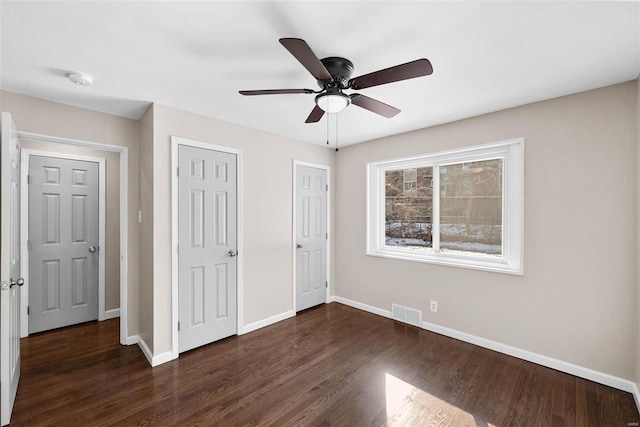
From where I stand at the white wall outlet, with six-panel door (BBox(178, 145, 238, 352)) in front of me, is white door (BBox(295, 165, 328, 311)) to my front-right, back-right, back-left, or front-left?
front-right

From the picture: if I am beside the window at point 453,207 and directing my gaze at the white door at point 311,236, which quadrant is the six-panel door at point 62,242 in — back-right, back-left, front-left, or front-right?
front-left

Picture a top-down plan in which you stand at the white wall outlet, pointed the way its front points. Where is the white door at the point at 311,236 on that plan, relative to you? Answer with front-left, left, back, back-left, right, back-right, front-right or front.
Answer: front-right

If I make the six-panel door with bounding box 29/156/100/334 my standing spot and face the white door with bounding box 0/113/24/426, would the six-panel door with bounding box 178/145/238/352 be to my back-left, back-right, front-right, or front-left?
front-left

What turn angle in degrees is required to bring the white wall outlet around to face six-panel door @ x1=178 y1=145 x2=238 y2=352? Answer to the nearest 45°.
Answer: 0° — it already faces it

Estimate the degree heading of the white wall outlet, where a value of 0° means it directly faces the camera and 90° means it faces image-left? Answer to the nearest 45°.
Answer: approximately 45°

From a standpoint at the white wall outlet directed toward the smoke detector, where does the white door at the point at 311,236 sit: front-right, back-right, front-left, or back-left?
front-right

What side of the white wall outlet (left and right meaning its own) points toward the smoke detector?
front

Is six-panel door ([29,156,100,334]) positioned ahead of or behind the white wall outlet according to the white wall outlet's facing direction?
ahead

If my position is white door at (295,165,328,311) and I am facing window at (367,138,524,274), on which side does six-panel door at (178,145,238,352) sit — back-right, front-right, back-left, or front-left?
back-right

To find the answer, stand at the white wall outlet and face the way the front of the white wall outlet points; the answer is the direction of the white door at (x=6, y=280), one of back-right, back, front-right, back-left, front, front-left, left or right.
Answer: front

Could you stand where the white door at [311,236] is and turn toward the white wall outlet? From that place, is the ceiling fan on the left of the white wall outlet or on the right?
right
